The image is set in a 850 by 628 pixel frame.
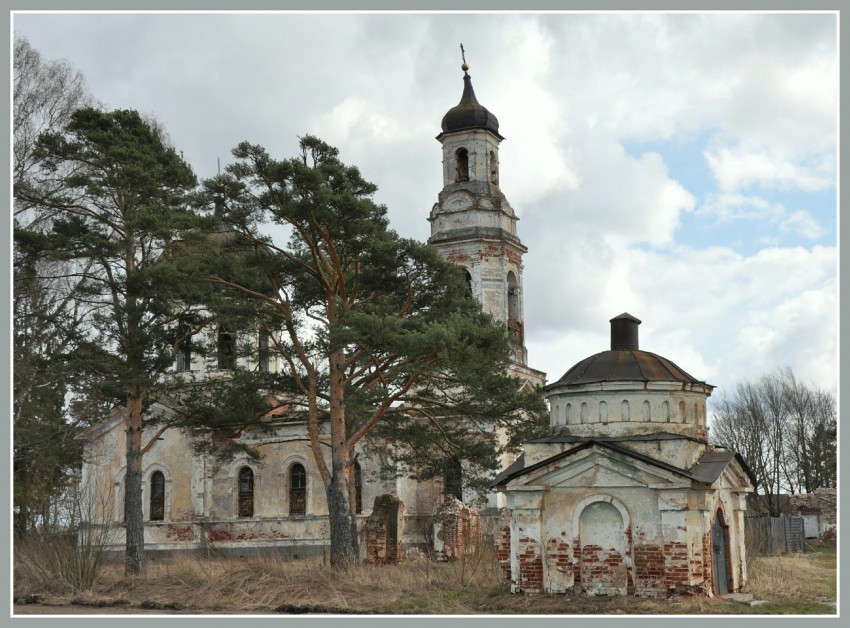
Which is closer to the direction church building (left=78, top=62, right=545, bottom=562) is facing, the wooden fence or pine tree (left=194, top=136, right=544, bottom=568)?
the wooden fence

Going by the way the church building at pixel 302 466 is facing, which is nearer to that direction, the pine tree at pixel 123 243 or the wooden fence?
the wooden fence

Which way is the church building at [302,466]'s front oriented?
to the viewer's right

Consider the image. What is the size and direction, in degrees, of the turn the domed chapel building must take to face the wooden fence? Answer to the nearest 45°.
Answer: approximately 90° to its left

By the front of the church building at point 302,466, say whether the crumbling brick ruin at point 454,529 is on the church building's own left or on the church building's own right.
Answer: on the church building's own right

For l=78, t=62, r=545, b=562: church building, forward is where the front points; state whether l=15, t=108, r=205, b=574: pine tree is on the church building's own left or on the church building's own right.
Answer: on the church building's own right
